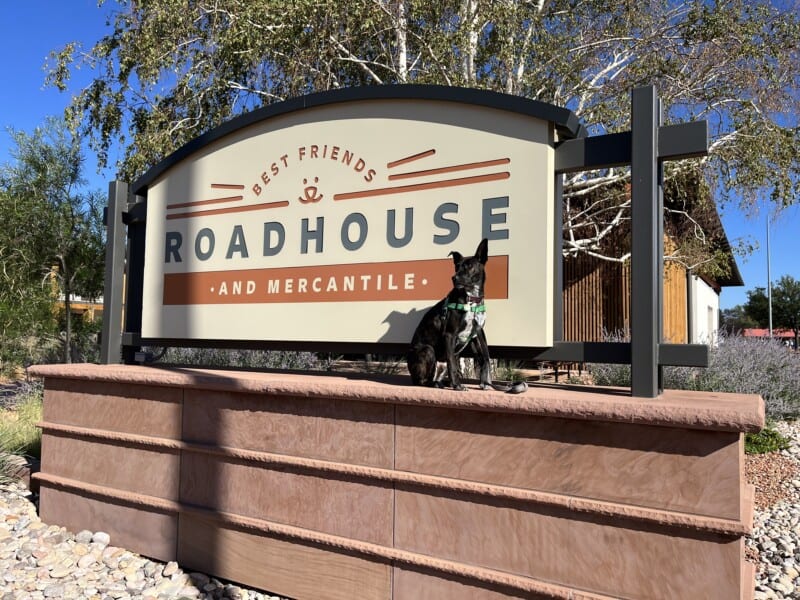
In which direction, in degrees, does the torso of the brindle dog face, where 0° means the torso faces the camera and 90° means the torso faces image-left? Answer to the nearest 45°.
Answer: approximately 315°

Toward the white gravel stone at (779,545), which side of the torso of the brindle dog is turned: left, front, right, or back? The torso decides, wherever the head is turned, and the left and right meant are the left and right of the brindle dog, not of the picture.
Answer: left

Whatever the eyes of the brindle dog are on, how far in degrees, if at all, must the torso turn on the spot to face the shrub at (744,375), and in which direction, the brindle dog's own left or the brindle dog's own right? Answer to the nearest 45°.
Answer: approximately 90° to the brindle dog's own left

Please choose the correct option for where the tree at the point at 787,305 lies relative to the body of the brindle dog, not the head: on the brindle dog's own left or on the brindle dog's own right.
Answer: on the brindle dog's own left

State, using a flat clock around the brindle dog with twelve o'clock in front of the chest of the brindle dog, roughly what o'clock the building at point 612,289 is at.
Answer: The building is roughly at 8 o'clock from the brindle dog.

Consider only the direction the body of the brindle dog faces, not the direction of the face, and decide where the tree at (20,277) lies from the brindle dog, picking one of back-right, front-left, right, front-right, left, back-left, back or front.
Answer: back
